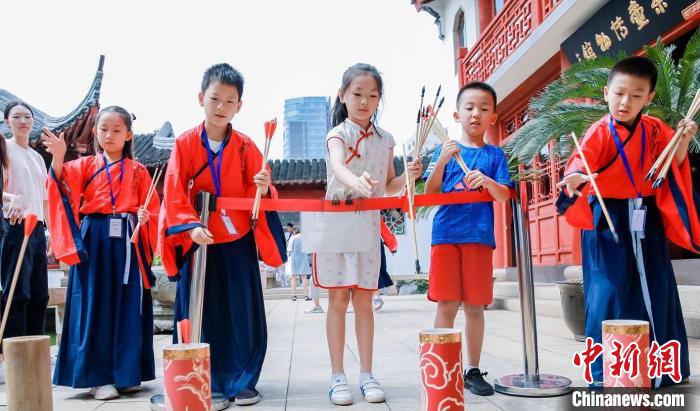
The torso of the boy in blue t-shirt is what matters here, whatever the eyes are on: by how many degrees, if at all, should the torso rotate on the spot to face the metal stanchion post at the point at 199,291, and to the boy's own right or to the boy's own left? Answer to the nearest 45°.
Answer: approximately 90° to the boy's own right

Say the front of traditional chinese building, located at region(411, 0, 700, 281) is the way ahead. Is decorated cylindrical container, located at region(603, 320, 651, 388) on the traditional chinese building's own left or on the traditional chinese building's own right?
on the traditional chinese building's own left

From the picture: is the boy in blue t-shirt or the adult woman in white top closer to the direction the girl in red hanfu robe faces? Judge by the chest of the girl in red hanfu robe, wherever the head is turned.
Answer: the boy in blue t-shirt

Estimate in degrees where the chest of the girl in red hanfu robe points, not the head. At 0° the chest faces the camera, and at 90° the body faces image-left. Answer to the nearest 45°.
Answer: approximately 0°

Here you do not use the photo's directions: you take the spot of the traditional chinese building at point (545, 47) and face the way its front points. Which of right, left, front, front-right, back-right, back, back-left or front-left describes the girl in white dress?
front-left

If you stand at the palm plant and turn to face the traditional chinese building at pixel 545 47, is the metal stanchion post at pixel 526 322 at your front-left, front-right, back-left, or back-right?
back-left

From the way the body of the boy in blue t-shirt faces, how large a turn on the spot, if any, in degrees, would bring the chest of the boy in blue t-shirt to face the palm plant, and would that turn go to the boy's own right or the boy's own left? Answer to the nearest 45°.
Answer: approximately 135° to the boy's own left

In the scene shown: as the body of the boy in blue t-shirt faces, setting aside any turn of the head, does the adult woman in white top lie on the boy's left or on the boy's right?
on the boy's right
